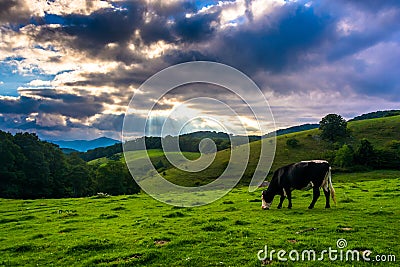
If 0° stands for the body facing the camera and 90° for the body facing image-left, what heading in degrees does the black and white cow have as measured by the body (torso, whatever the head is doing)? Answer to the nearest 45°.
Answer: approximately 90°
